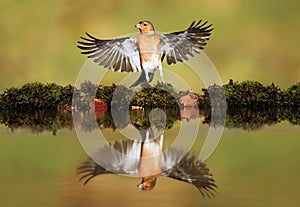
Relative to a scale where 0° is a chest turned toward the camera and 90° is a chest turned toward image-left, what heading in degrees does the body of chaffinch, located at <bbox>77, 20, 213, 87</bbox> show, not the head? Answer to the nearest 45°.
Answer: approximately 0°
